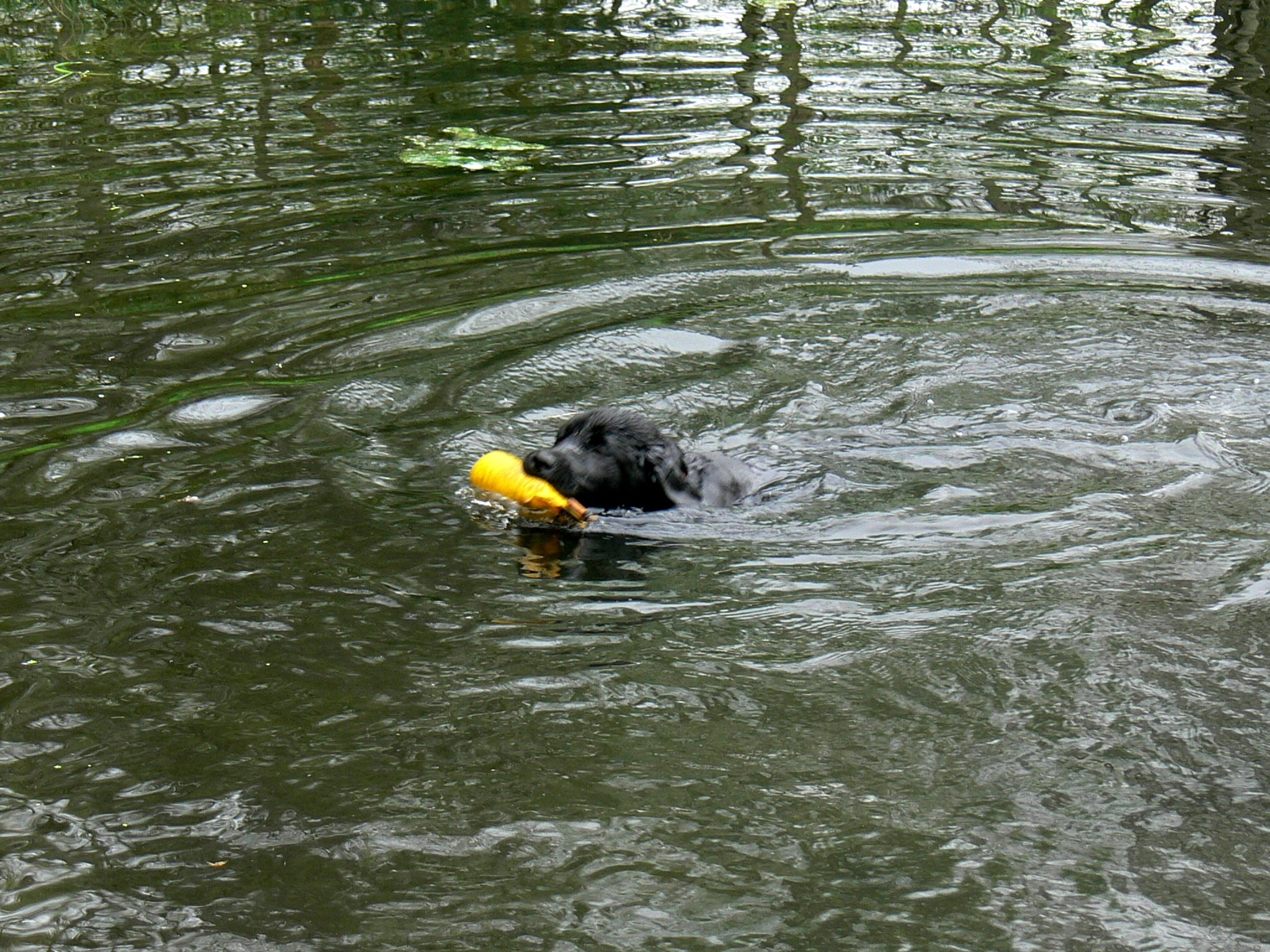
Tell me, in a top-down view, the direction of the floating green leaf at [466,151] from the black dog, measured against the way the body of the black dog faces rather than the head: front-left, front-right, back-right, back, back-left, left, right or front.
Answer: right

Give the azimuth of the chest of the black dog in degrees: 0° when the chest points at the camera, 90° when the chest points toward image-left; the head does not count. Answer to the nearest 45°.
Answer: approximately 90°
